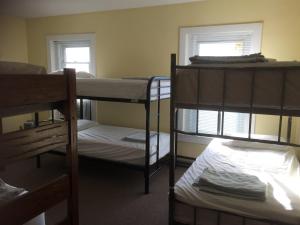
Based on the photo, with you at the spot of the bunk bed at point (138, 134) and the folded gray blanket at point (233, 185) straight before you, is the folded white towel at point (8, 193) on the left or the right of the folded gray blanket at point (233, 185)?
right

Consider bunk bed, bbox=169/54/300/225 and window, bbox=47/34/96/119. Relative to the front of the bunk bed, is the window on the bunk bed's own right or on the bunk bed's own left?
on the bunk bed's own right

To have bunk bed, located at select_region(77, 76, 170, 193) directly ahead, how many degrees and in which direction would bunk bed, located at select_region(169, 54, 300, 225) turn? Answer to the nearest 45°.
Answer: approximately 135° to its right

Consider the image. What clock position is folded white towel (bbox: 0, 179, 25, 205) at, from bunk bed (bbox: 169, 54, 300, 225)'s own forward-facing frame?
The folded white towel is roughly at 2 o'clock from the bunk bed.

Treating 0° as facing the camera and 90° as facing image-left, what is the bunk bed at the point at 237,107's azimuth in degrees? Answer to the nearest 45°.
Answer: approximately 0°

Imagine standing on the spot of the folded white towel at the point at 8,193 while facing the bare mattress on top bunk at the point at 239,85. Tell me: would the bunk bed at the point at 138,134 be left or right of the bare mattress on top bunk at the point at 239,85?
left

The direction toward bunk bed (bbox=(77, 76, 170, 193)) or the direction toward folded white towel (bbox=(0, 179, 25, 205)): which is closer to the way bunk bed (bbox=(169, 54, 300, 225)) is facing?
the folded white towel
